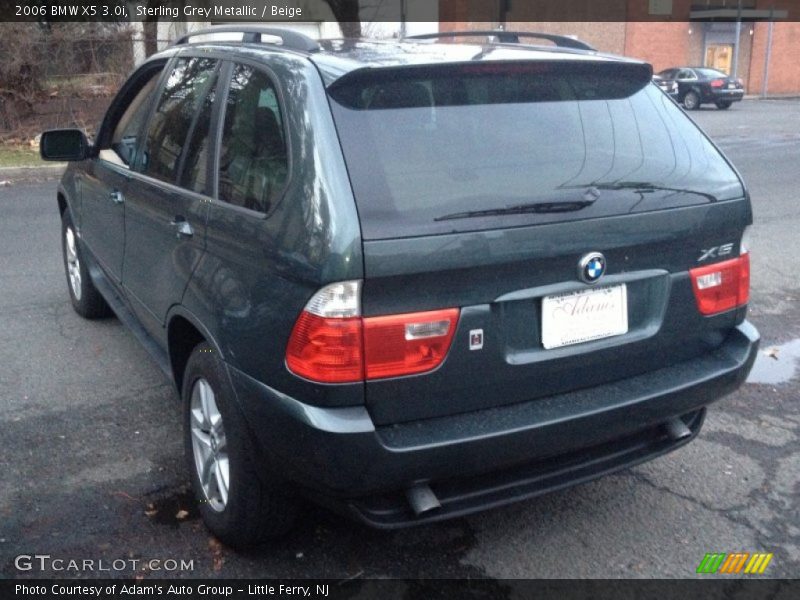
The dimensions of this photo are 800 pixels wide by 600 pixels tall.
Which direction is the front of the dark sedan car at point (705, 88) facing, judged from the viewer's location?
facing away from the viewer and to the left of the viewer

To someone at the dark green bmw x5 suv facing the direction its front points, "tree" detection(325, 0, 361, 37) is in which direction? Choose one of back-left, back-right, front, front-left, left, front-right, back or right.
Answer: front-right

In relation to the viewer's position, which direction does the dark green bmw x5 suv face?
facing away from the viewer and to the left of the viewer

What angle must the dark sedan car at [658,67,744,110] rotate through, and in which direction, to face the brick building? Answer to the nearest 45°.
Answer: approximately 45° to its right

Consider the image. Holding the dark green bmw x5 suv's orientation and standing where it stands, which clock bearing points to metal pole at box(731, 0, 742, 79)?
The metal pole is roughly at 2 o'clock from the dark green bmw x5 suv.

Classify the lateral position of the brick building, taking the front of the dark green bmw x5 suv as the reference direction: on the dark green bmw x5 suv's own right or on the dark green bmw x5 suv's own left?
on the dark green bmw x5 suv's own right

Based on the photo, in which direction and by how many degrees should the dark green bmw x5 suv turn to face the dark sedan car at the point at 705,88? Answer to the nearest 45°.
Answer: approximately 45° to its right

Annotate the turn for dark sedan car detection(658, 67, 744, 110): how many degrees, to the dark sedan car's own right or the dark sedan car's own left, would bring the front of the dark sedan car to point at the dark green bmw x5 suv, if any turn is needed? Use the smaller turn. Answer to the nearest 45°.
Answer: approximately 135° to the dark sedan car's own left
